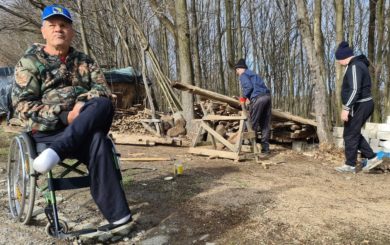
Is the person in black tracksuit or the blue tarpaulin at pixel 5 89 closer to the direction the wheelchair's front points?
the person in black tracksuit

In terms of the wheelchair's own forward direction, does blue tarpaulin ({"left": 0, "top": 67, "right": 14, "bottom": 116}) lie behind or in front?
behind

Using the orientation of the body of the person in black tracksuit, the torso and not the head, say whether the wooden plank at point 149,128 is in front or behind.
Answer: in front

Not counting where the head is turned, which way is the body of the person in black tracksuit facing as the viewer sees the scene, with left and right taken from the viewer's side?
facing to the left of the viewer

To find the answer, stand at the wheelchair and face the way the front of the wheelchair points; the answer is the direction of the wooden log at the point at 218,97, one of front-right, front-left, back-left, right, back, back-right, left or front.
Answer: left

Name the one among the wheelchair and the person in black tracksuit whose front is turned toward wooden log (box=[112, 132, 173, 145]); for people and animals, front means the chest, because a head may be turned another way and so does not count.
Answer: the person in black tracksuit

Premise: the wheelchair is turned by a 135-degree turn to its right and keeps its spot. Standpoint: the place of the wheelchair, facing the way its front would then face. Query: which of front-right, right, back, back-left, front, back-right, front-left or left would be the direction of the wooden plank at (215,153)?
back-right

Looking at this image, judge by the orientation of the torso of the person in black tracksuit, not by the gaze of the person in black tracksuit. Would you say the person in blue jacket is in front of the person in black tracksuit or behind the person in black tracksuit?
in front

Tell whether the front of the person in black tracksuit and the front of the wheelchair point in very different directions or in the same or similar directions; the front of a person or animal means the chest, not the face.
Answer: very different directions

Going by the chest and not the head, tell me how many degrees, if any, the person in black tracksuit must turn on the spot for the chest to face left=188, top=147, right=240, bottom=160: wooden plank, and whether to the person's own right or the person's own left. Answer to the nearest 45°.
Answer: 0° — they already face it
